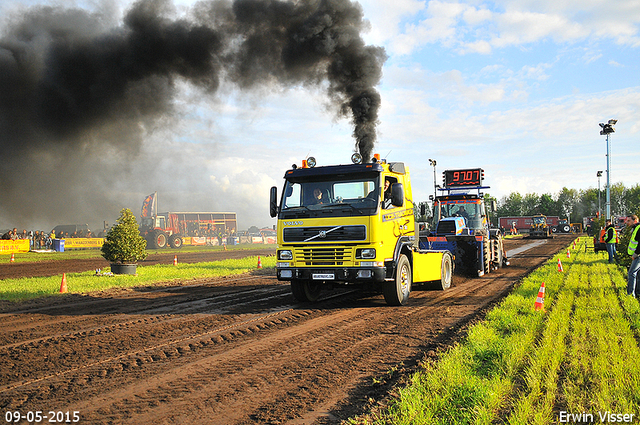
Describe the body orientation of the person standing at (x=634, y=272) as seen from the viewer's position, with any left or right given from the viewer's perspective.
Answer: facing to the left of the viewer

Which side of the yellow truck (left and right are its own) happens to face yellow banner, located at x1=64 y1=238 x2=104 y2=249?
right

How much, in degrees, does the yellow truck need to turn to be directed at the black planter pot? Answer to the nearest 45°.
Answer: approximately 90° to its right

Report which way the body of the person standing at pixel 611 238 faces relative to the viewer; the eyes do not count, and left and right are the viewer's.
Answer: facing to the left of the viewer

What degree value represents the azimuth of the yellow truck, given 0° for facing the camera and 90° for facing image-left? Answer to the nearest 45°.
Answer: approximately 45°

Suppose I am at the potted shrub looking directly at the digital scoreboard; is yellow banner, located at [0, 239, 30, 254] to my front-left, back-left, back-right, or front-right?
back-left

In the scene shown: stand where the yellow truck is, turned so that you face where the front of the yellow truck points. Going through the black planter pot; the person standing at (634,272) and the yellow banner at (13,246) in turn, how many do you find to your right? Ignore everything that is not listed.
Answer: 2

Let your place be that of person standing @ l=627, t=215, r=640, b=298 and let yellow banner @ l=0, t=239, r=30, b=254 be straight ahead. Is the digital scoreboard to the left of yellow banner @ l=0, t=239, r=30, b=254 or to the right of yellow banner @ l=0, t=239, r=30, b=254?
right
